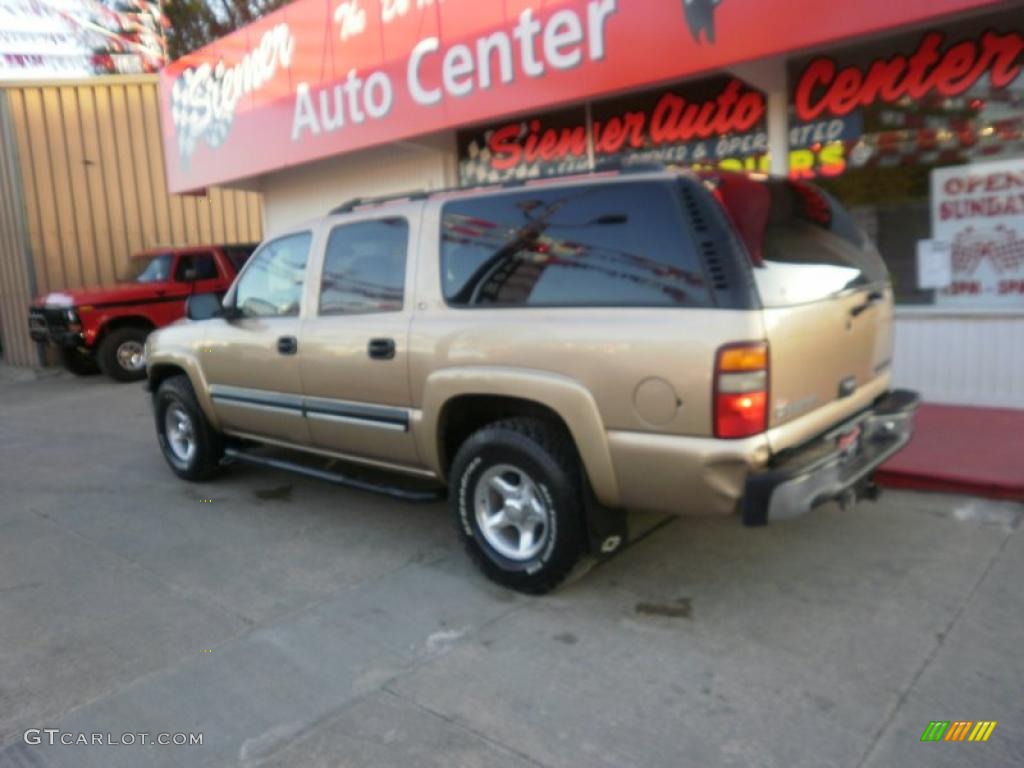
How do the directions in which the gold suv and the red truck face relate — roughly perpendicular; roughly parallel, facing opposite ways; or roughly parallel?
roughly perpendicular

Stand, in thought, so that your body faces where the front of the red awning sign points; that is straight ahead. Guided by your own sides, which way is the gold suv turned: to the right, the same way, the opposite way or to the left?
to the right

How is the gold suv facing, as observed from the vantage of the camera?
facing away from the viewer and to the left of the viewer

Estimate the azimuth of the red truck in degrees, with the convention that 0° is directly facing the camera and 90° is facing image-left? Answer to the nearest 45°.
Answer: approximately 45°

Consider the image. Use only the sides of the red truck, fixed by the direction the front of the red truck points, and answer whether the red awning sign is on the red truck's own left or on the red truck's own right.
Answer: on the red truck's own left

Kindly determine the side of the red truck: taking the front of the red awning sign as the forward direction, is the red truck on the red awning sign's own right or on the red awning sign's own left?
on the red awning sign's own right
